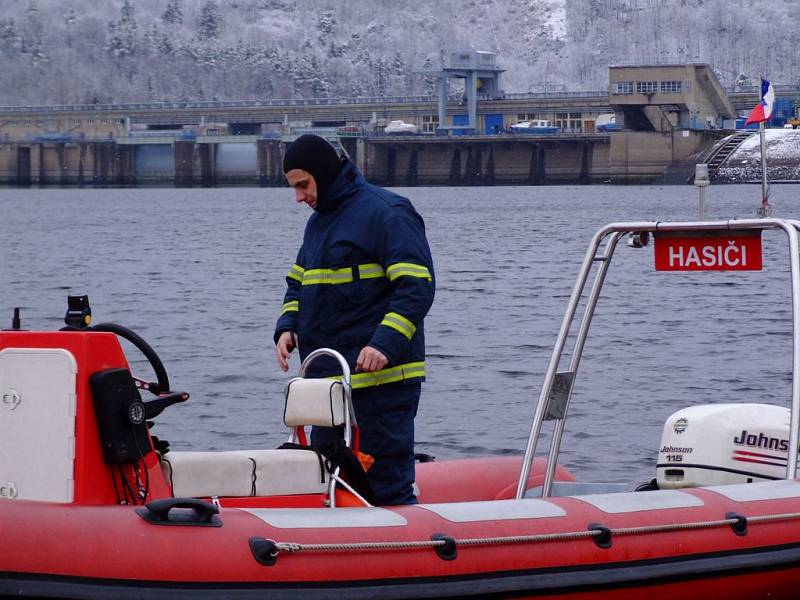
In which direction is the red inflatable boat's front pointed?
to the viewer's left

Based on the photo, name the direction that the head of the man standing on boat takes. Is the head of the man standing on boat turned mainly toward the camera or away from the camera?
toward the camera

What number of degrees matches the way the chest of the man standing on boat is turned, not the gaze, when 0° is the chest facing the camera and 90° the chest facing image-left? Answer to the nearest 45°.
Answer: approximately 45°
